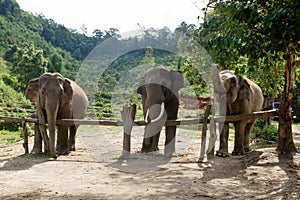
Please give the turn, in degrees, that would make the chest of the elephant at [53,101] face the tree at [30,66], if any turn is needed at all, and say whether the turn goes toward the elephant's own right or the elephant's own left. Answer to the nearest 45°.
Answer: approximately 135° to the elephant's own right

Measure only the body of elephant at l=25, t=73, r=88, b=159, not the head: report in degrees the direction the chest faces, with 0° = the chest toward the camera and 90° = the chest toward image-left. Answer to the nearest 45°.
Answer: approximately 45°

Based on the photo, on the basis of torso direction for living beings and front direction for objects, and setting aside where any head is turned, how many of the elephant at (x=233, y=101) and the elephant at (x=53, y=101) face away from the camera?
0

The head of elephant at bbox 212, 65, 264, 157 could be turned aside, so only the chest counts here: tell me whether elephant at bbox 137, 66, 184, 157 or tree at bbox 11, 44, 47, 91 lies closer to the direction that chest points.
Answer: the elephant

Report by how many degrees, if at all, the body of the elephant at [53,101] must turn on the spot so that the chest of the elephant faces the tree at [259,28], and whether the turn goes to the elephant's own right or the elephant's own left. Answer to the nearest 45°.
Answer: approximately 90° to the elephant's own left

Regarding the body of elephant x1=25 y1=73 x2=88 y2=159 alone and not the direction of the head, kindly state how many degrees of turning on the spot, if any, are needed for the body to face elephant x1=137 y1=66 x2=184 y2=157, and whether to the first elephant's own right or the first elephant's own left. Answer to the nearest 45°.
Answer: approximately 135° to the first elephant's own left

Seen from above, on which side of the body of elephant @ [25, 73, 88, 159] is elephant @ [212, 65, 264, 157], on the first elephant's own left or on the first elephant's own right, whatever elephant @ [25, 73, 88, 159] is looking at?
on the first elephant's own left

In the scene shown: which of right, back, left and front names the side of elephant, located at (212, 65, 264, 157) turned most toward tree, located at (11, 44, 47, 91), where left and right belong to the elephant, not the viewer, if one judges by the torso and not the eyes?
right

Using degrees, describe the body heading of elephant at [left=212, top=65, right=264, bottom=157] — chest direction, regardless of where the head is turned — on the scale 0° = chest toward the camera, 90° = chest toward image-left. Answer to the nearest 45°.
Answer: approximately 45°

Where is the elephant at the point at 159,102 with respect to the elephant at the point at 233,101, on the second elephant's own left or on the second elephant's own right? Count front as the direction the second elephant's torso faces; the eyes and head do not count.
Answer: on the second elephant's own right
